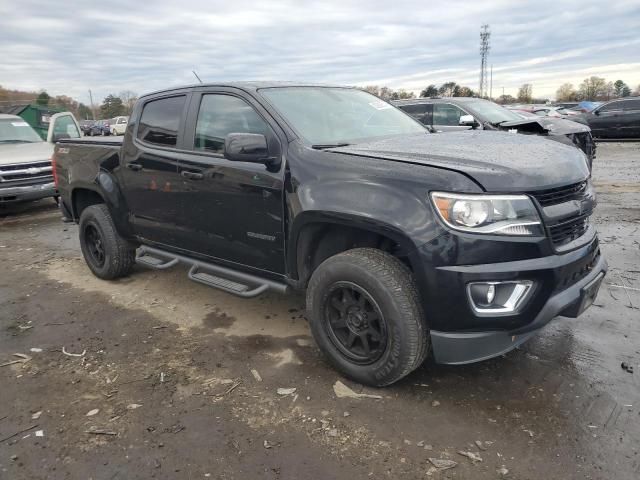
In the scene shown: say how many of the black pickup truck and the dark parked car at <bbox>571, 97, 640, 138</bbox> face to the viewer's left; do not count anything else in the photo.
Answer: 1

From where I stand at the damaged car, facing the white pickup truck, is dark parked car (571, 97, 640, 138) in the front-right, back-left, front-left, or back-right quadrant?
back-right

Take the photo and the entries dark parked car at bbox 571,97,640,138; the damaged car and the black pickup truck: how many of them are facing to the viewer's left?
1

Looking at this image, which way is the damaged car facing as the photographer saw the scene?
facing the viewer and to the right of the viewer

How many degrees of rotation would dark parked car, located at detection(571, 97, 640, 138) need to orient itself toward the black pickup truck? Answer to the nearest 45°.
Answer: approximately 90° to its left

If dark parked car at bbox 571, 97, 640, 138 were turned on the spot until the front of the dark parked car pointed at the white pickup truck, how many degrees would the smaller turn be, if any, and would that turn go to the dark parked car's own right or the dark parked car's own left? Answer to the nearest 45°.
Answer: approximately 45° to the dark parked car's own left

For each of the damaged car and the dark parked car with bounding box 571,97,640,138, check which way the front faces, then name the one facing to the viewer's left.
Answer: the dark parked car

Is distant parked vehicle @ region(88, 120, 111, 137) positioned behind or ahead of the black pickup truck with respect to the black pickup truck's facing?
behind

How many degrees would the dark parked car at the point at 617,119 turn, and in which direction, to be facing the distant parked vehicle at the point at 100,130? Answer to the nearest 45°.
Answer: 0° — it already faces it

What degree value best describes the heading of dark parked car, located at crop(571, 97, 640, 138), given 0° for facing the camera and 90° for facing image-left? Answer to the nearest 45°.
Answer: approximately 90°
